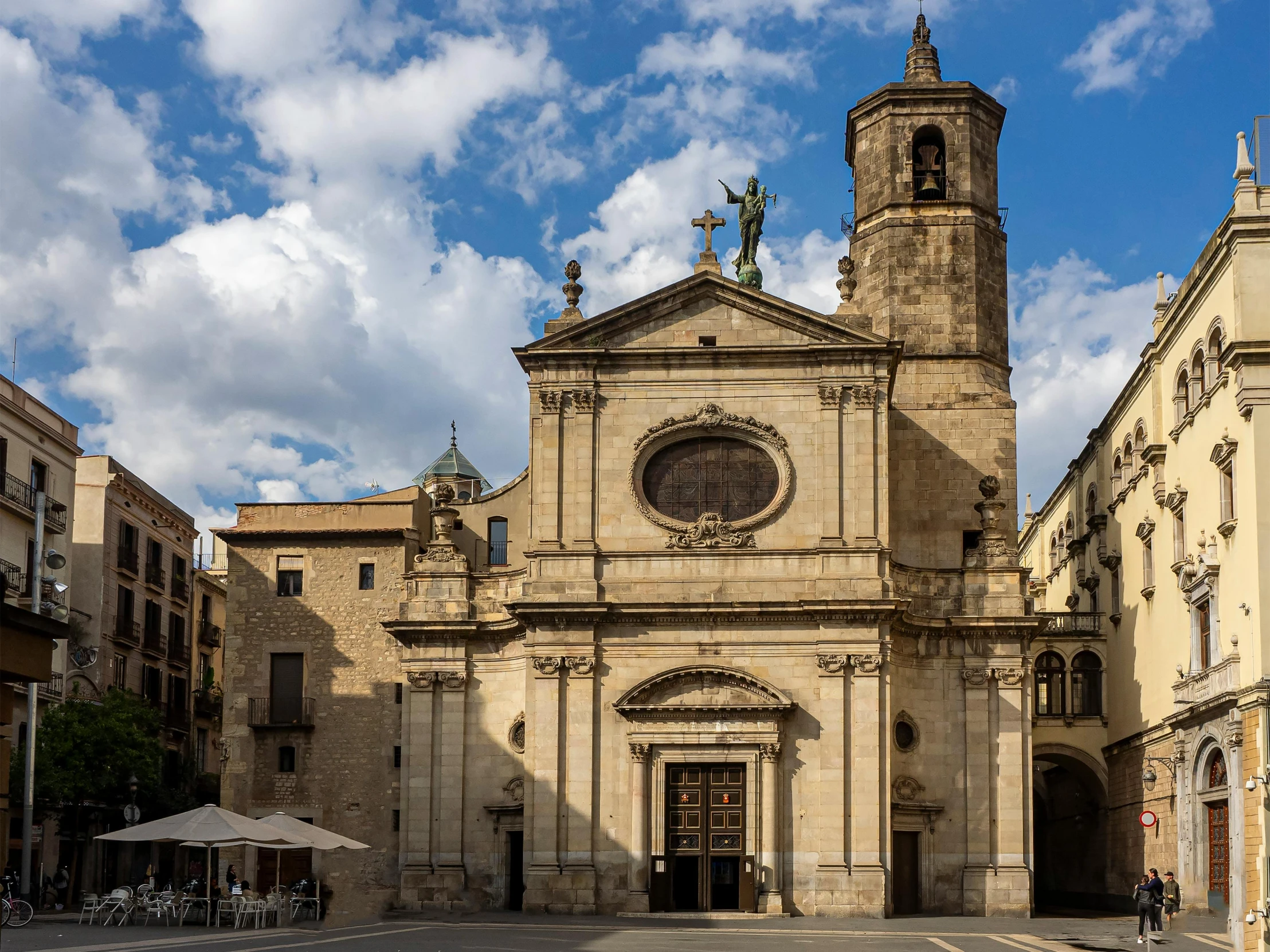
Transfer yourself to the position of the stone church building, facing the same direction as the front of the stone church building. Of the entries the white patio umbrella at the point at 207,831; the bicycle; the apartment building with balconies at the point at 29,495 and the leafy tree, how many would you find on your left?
0

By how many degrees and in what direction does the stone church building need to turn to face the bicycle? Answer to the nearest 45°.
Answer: approximately 45° to its right

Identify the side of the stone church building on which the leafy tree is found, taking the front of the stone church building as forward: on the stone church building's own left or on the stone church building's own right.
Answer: on the stone church building's own right

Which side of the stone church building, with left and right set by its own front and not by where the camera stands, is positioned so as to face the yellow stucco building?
left

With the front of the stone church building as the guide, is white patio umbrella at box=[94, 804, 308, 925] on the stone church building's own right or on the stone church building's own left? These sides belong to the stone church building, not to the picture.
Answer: on the stone church building's own right

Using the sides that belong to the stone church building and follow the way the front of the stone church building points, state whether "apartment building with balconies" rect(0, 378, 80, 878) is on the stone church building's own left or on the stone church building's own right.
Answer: on the stone church building's own right

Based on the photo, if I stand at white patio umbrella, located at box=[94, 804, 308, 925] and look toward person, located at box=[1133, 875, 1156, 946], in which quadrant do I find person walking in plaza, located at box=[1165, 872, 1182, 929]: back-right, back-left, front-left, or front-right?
front-left

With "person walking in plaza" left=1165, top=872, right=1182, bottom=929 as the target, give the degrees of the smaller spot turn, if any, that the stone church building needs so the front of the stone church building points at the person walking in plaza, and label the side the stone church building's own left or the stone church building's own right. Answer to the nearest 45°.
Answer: approximately 45° to the stone church building's own left

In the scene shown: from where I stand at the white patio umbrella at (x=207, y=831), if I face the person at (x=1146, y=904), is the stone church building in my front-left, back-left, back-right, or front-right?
front-left

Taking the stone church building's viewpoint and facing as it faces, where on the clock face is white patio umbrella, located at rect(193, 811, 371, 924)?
The white patio umbrella is roughly at 2 o'clock from the stone church building.

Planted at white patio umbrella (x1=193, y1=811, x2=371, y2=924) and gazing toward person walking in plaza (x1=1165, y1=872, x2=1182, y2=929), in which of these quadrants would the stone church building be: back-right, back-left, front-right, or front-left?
front-left

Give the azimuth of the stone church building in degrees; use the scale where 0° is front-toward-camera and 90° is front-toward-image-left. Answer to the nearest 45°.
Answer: approximately 0°
